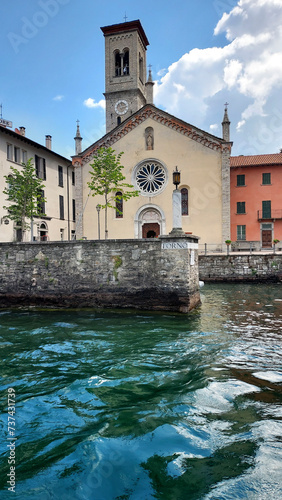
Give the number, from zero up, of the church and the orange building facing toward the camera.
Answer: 2

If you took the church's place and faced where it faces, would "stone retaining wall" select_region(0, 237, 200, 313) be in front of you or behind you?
in front

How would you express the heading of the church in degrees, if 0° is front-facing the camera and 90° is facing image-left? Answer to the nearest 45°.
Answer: approximately 0°

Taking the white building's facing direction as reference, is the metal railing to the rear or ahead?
ahead

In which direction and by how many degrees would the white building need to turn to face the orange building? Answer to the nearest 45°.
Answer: approximately 45° to its left

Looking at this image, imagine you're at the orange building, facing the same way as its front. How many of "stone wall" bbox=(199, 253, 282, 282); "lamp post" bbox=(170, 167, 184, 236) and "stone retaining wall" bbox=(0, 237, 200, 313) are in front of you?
3

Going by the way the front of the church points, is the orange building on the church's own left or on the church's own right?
on the church's own left

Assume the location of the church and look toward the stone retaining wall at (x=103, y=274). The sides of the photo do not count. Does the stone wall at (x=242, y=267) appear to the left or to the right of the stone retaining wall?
left

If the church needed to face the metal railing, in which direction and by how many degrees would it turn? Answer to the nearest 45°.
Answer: approximately 90° to its left

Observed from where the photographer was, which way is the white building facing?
facing the viewer and to the right of the viewer

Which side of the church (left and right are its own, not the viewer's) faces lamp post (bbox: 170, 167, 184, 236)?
front

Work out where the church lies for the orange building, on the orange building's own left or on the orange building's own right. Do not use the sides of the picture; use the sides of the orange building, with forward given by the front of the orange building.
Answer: on the orange building's own right
